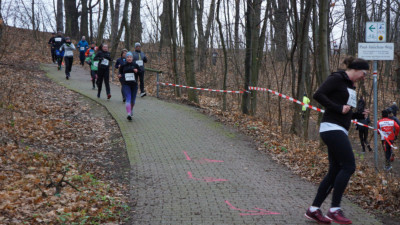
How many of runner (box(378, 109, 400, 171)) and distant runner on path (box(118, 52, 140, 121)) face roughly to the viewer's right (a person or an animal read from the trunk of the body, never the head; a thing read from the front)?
0

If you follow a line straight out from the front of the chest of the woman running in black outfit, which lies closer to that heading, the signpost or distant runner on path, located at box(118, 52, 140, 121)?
the signpost

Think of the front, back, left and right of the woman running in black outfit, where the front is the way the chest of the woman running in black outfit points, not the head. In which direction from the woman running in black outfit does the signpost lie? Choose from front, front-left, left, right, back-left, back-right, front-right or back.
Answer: left

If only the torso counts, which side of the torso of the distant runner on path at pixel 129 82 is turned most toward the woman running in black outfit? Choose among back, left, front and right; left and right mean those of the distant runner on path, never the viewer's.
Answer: front

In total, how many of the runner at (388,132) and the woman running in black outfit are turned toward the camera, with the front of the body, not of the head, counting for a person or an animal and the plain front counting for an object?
0

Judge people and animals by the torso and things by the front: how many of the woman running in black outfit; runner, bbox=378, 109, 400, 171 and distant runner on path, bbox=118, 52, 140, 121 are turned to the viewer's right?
1

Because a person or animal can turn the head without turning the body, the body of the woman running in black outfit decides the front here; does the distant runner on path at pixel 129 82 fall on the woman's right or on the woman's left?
on the woman's left

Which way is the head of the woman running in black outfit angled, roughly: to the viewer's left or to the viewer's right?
to the viewer's right

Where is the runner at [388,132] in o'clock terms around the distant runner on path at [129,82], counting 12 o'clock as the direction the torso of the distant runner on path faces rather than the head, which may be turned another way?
The runner is roughly at 9 o'clock from the distant runner on path.

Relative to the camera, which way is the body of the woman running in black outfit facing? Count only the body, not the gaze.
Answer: to the viewer's right

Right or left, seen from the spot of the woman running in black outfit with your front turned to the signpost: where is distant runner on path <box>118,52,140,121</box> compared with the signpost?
left
